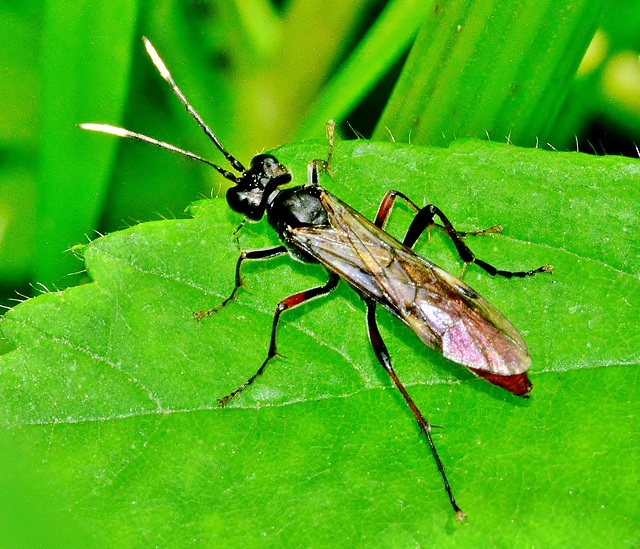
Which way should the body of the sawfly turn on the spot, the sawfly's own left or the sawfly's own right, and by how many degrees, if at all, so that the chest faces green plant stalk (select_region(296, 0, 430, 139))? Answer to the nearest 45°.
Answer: approximately 45° to the sawfly's own right

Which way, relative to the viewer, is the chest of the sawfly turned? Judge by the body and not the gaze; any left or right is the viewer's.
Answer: facing away from the viewer and to the left of the viewer
